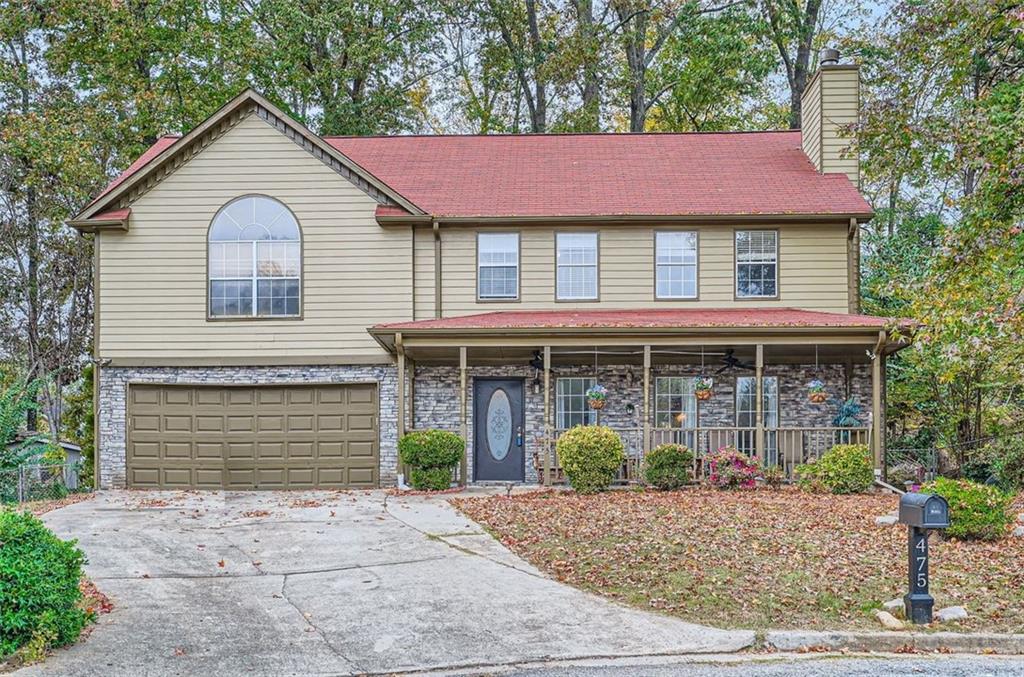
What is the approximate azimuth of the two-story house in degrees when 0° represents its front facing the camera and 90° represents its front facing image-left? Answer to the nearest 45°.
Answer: approximately 0°

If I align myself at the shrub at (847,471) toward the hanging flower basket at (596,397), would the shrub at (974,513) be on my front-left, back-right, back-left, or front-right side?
back-left

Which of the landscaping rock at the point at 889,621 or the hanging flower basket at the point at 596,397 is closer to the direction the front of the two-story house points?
the landscaping rock

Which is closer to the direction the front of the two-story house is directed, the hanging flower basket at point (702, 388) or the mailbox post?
the mailbox post

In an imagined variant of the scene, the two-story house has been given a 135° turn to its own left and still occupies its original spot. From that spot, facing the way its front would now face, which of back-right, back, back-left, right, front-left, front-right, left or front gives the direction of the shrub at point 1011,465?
front-right

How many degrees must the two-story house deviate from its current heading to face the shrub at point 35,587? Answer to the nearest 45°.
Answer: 0° — it already faces it

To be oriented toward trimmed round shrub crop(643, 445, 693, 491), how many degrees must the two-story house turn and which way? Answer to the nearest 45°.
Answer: approximately 45° to its left

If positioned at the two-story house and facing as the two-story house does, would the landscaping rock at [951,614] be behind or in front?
in front
